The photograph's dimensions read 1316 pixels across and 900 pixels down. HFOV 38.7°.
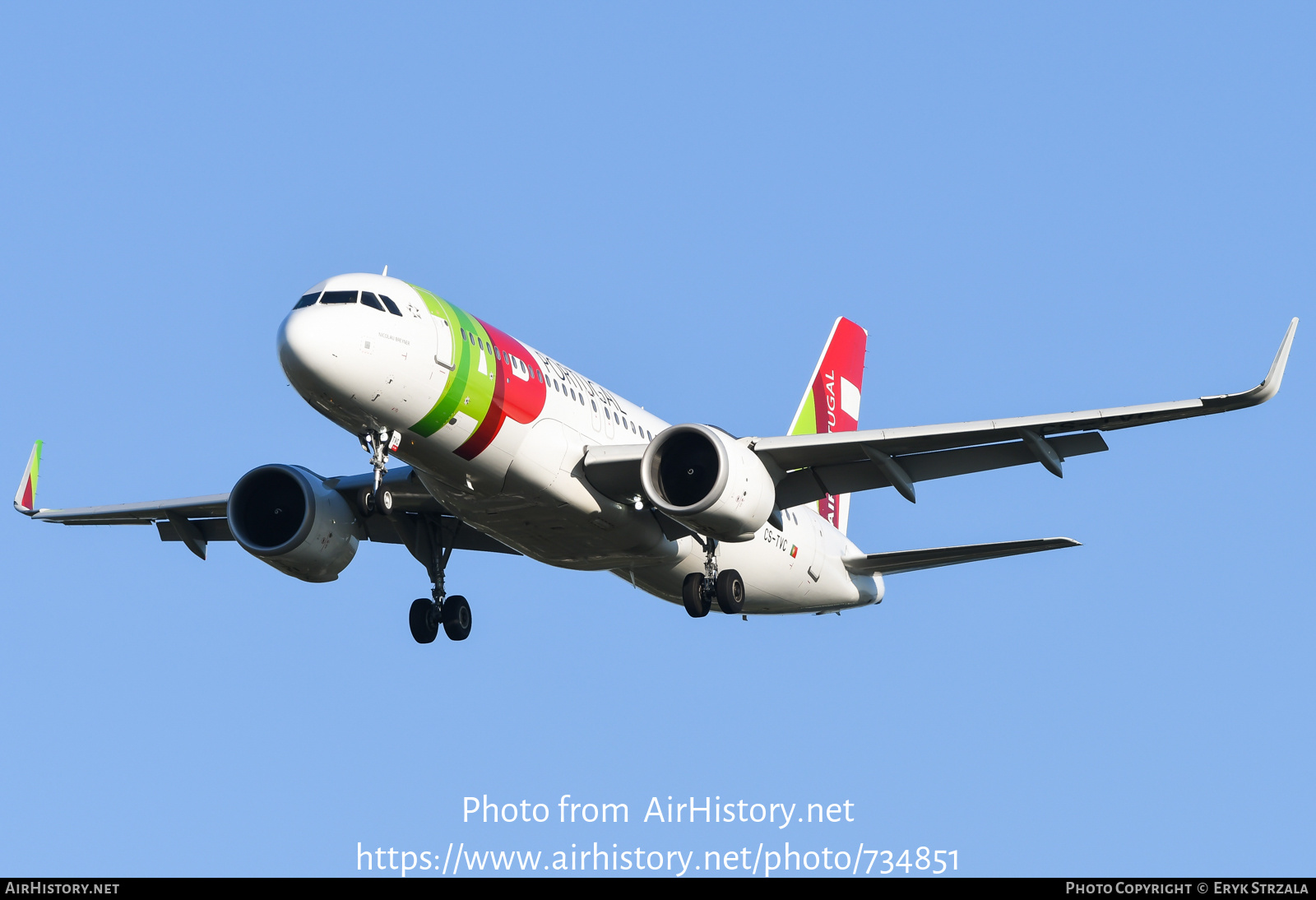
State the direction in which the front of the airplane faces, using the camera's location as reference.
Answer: facing the viewer and to the left of the viewer
